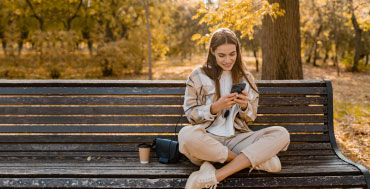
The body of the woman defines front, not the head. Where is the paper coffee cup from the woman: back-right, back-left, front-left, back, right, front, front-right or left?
right

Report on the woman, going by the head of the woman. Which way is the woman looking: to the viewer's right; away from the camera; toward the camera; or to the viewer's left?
toward the camera

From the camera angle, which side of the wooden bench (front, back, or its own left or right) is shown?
front

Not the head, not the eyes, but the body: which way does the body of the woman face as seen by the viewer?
toward the camera
